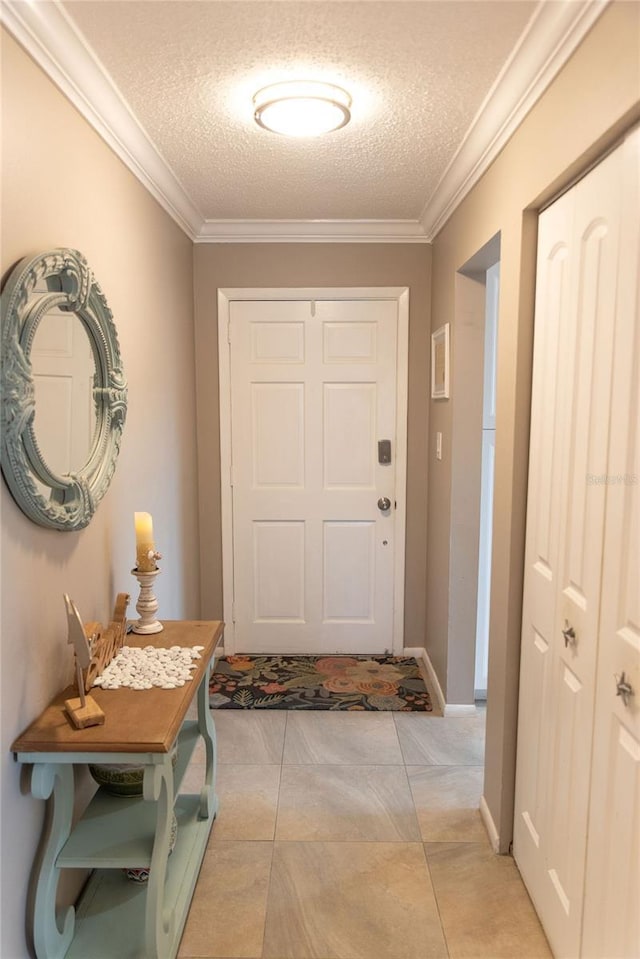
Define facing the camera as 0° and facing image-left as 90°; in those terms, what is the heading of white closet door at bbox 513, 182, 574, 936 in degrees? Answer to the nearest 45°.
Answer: approximately 90°

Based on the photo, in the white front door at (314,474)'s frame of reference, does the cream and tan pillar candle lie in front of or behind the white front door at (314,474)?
in front

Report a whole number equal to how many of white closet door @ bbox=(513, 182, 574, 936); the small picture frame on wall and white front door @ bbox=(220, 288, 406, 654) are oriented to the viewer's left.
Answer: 2

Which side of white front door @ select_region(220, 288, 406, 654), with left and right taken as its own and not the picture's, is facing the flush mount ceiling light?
front

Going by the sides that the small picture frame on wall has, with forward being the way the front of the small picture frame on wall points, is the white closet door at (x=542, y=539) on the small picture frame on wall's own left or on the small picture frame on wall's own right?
on the small picture frame on wall's own left

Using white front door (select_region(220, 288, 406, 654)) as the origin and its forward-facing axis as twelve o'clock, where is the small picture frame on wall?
The small picture frame on wall is roughly at 10 o'clock from the white front door.

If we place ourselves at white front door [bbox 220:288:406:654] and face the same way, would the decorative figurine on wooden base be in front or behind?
in front

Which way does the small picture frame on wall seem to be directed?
to the viewer's left

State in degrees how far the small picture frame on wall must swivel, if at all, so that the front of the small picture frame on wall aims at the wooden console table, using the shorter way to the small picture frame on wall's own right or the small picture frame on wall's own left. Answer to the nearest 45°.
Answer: approximately 45° to the small picture frame on wall's own left
